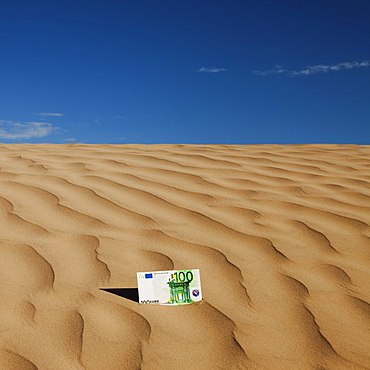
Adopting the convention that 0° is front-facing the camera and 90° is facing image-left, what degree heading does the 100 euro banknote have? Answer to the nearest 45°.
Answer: approximately 0°
